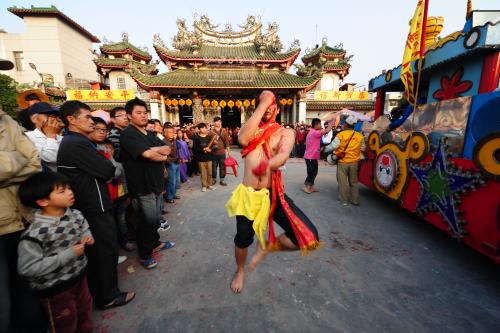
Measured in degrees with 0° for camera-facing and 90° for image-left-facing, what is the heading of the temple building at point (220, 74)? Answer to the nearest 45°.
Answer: approximately 0°

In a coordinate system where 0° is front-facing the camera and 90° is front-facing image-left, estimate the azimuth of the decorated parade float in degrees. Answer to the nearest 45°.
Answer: approximately 135°

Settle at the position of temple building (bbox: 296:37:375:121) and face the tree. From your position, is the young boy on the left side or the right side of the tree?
left

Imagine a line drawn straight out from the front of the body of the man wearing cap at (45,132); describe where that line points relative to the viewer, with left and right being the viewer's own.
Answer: facing to the right of the viewer

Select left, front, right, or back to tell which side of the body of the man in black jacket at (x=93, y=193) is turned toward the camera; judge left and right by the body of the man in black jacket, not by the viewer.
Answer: right

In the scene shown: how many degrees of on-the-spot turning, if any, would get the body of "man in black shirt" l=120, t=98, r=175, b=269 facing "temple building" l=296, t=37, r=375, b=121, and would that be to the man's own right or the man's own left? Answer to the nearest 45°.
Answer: approximately 90° to the man's own left

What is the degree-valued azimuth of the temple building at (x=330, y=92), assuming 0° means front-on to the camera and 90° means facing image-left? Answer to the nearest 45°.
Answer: approximately 0°
